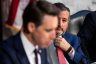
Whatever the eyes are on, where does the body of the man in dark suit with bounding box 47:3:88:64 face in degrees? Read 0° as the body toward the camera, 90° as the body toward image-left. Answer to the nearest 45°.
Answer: approximately 45°

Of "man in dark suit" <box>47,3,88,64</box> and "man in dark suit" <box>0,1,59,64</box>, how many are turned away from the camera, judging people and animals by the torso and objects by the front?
0

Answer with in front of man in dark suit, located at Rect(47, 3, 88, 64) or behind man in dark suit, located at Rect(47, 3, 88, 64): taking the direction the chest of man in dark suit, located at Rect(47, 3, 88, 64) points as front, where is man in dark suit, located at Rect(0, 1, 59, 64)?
in front
